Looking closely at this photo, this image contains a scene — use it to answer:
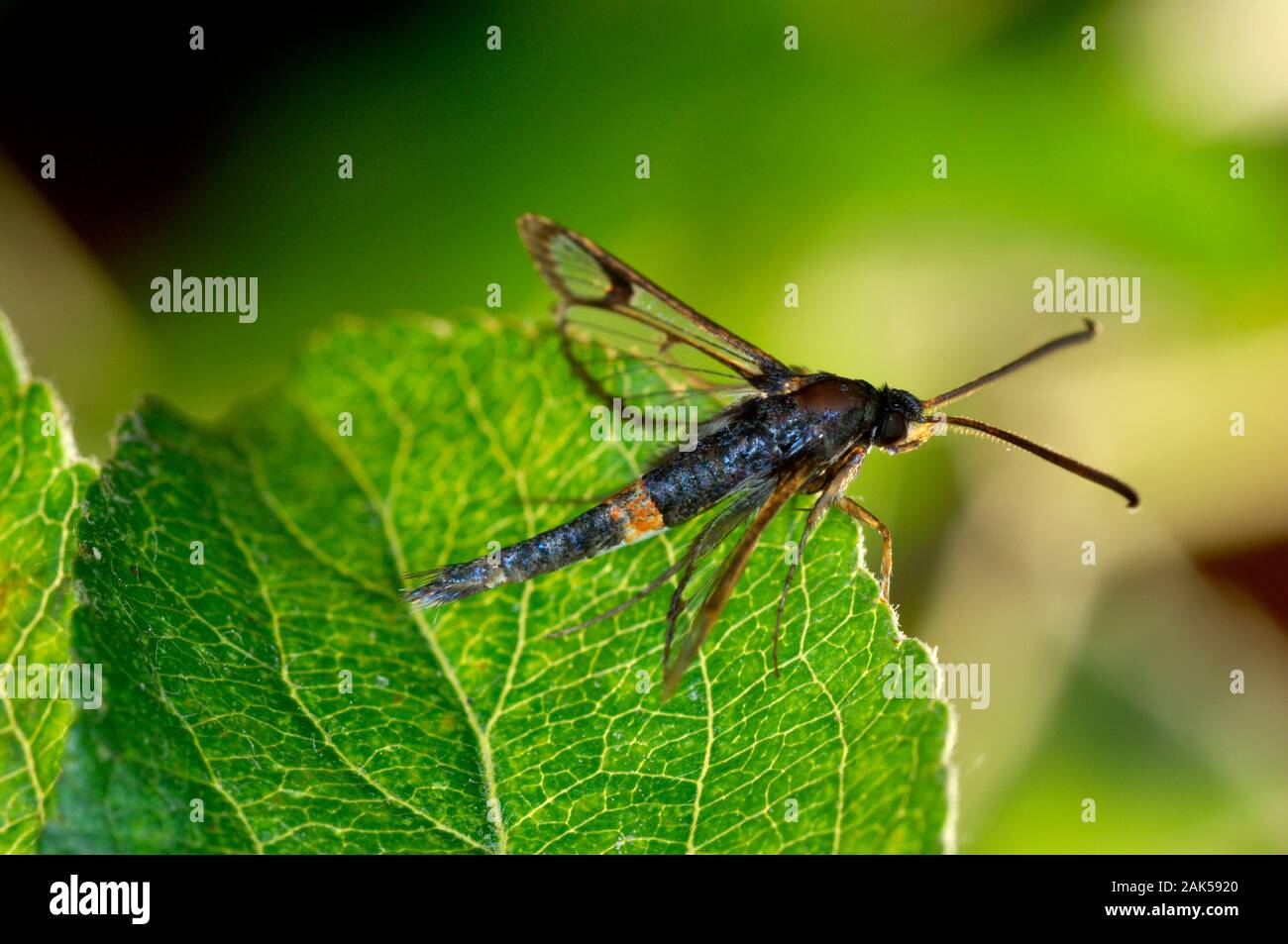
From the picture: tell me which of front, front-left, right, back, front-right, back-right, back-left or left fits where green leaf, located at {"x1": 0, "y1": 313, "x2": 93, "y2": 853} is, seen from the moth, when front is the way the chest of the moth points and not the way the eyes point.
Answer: back-right

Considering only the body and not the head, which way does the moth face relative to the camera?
to the viewer's right
